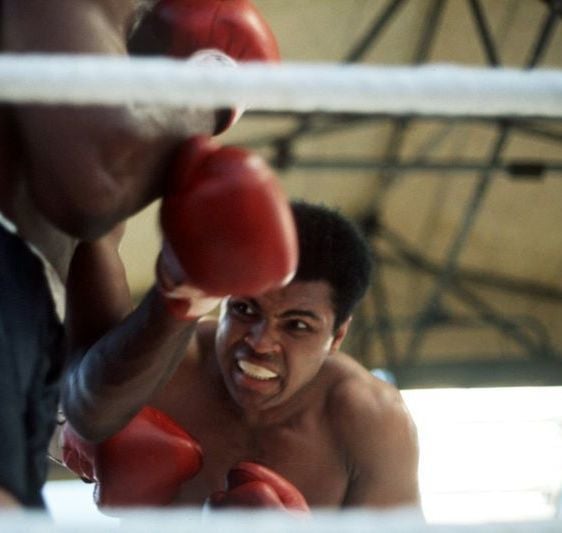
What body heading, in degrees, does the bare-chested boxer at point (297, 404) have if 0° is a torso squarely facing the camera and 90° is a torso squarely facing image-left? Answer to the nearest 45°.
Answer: approximately 45°
